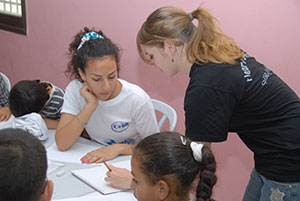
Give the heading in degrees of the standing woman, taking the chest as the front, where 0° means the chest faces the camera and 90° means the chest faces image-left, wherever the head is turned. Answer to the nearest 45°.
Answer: approximately 90°

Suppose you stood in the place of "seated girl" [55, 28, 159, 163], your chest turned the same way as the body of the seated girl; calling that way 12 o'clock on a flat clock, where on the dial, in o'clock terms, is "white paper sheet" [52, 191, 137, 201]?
The white paper sheet is roughly at 12 o'clock from the seated girl.

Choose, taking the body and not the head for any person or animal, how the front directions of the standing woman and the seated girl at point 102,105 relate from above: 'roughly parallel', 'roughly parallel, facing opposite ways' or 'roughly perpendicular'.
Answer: roughly perpendicular

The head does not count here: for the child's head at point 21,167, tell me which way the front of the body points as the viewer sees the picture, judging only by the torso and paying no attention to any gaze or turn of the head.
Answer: away from the camera

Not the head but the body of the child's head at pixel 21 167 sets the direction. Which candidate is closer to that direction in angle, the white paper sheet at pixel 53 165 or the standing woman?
the white paper sheet

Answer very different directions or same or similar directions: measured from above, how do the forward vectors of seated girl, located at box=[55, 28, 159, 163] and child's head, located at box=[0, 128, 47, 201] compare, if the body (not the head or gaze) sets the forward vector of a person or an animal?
very different directions
